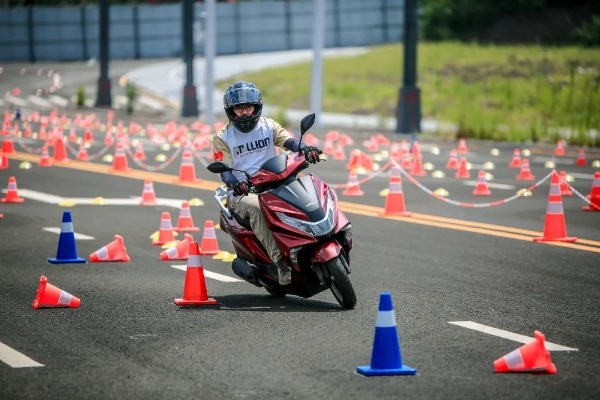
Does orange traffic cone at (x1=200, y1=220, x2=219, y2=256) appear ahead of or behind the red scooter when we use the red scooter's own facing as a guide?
behind

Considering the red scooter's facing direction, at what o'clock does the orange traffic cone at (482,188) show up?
The orange traffic cone is roughly at 8 o'clock from the red scooter.

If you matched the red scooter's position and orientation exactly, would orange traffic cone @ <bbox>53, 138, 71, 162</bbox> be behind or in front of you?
behind

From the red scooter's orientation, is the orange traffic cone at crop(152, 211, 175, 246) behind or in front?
behind

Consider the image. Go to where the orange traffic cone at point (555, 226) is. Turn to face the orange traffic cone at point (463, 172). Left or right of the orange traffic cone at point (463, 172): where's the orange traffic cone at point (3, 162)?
left

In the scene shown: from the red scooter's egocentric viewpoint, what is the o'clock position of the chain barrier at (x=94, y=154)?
The chain barrier is roughly at 7 o'clock from the red scooter.

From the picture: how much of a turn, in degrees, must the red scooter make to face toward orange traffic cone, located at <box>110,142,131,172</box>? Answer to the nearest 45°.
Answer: approximately 135° to its left

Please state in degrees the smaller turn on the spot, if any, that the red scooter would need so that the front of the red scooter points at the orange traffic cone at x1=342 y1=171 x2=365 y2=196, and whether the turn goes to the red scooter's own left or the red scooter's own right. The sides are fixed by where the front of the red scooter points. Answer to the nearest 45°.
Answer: approximately 135° to the red scooter's own left

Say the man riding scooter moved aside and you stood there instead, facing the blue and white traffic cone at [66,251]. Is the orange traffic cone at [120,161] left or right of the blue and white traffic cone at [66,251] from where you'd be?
right

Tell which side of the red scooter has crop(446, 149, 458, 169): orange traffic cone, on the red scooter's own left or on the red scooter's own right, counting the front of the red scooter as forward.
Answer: on the red scooter's own left

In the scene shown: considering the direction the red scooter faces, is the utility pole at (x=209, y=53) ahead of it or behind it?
behind

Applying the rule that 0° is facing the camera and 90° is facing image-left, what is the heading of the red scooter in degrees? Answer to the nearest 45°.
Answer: approximately 315°
